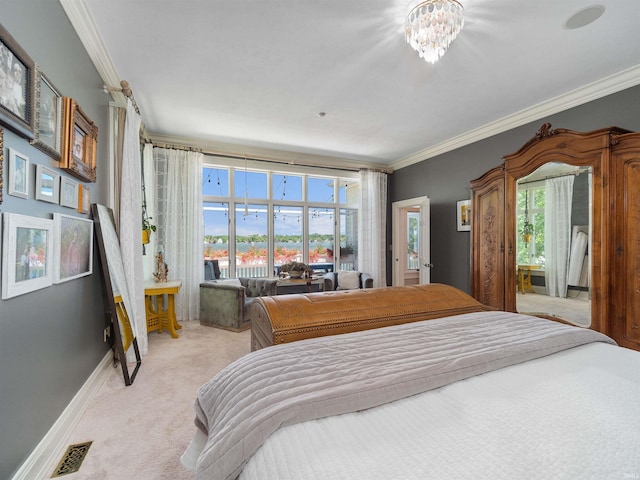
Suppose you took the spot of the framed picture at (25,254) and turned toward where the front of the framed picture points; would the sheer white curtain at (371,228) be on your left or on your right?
on your left

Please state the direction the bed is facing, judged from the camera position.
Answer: facing away from the viewer and to the left of the viewer

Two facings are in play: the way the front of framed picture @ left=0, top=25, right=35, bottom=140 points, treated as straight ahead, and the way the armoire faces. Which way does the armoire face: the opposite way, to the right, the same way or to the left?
the opposite way

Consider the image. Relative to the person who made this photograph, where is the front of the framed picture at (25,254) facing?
facing the viewer and to the right of the viewer

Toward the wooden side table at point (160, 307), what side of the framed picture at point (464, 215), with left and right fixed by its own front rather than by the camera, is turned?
front

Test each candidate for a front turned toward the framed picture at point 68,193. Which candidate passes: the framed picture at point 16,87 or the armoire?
the armoire

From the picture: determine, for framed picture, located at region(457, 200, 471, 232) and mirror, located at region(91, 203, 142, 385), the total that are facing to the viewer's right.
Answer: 1

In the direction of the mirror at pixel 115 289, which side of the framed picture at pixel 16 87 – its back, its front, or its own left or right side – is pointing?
left

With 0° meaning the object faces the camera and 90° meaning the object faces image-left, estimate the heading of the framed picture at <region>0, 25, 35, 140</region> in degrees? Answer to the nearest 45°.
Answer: approximately 315°

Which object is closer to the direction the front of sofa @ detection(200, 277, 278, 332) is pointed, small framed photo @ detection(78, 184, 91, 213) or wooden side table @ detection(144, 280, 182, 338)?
the small framed photo

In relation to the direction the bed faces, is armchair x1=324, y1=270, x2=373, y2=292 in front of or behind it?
in front

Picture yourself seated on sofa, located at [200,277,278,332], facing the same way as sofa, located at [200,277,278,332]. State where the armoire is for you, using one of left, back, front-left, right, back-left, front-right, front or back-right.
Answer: front

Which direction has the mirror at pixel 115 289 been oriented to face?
to the viewer's right
